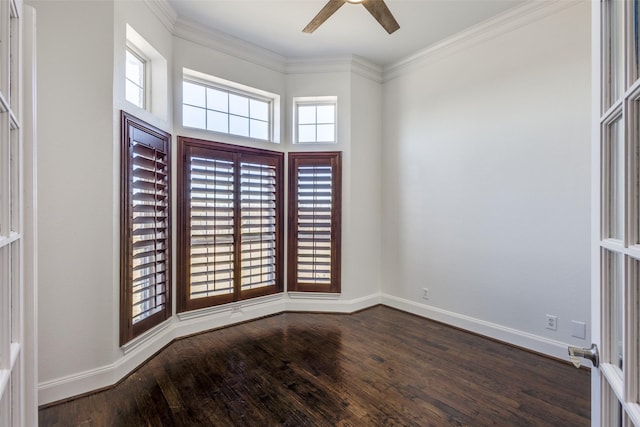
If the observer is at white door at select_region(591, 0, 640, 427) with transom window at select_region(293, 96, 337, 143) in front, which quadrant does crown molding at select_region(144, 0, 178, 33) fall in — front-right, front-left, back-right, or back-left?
front-left

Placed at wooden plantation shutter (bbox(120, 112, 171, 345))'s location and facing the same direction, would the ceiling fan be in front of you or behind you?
in front

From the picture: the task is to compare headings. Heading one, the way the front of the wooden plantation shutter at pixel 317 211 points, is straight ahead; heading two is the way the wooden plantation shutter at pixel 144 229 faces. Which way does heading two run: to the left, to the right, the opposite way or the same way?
to the left

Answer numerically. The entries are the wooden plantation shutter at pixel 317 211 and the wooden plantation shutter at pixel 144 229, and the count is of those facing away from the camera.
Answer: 0

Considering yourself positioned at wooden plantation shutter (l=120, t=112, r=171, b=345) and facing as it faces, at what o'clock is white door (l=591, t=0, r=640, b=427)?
The white door is roughly at 1 o'clock from the wooden plantation shutter.

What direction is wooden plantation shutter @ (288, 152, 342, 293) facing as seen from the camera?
toward the camera

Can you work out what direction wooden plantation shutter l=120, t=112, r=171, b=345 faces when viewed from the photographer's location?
facing the viewer and to the right of the viewer

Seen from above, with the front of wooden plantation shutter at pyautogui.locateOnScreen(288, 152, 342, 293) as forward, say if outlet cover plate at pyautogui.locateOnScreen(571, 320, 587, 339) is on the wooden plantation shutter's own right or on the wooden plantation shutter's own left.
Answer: on the wooden plantation shutter's own left
